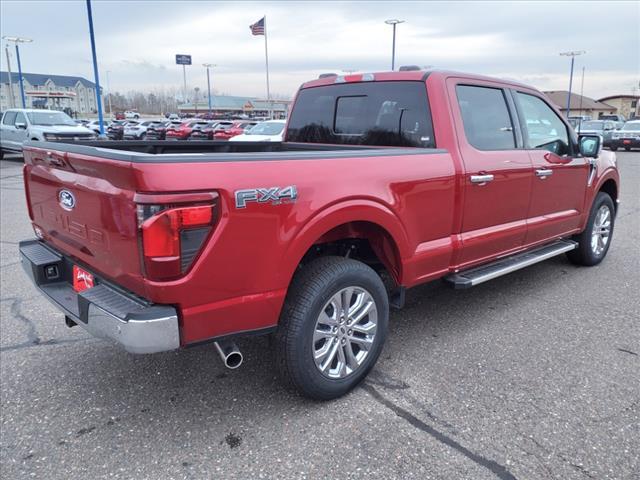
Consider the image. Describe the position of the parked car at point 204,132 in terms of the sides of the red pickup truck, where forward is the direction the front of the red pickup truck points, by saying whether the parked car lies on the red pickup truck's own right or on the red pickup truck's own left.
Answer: on the red pickup truck's own left

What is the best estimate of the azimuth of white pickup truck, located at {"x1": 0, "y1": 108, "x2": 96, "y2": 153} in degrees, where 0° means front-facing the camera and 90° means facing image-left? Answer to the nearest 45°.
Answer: approximately 315°

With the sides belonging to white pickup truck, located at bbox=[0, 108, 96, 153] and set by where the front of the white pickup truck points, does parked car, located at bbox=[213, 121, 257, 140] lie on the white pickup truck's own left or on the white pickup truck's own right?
on the white pickup truck's own left

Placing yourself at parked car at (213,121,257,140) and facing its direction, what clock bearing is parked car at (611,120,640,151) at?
parked car at (611,120,640,151) is roughly at 8 o'clock from parked car at (213,121,257,140).

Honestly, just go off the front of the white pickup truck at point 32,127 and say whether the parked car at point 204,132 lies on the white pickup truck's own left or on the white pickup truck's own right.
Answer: on the white pickup truck's own left

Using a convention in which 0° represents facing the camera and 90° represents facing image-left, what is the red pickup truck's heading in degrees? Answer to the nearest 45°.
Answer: approximately 225°

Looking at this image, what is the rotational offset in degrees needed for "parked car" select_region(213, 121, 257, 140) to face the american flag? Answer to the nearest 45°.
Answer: approximately 135° to its right

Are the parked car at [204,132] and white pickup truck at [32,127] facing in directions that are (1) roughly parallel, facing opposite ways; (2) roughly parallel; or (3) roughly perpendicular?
roughly perpendicular

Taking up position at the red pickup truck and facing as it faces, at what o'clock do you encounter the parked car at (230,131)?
The parked car is roughly at 10 o'clock from the red pickup truck.
